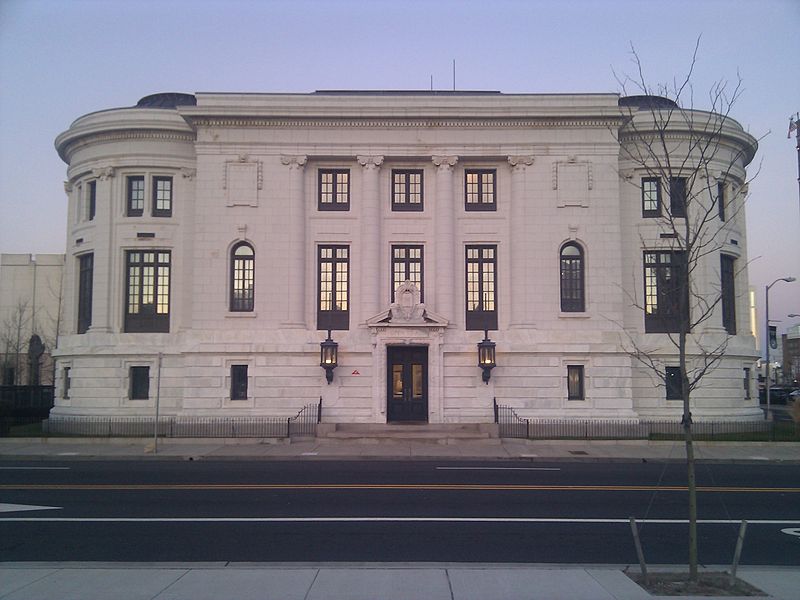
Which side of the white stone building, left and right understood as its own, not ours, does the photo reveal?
front
